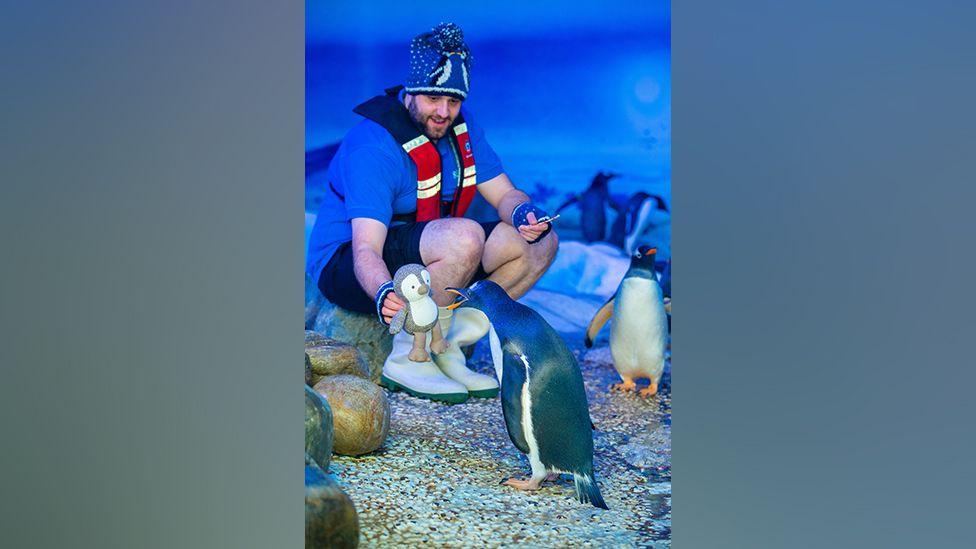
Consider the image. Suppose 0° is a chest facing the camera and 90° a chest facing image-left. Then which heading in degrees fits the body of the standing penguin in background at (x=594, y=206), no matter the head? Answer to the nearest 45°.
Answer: approximately 225°

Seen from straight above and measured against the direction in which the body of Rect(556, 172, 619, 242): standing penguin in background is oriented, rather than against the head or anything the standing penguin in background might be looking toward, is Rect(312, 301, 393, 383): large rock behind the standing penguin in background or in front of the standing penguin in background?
behind

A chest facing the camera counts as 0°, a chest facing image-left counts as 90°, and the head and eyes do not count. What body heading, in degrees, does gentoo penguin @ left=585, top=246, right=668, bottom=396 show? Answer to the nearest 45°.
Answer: approximately 0°

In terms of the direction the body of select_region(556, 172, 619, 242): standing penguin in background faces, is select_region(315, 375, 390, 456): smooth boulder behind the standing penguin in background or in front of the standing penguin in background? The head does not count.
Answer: behind
